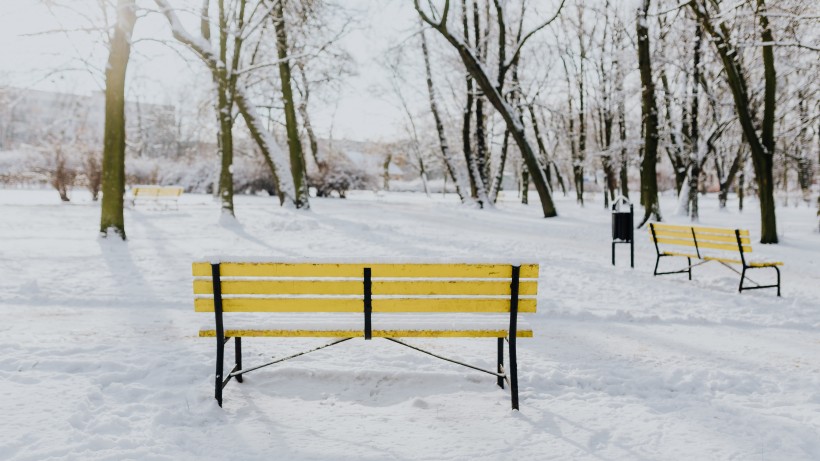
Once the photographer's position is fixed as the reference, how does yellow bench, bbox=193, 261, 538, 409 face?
facing away from the viewer

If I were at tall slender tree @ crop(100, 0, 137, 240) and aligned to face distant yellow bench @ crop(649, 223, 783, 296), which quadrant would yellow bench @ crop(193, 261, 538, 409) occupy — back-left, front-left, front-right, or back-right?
front-right

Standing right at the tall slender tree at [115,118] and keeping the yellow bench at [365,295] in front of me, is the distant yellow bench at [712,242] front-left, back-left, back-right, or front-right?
front-left

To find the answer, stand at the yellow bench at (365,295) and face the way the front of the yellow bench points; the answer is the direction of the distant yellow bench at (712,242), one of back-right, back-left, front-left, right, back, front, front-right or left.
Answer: front-right

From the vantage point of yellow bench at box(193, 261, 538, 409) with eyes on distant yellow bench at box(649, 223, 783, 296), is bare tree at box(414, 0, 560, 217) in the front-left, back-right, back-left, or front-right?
front-left

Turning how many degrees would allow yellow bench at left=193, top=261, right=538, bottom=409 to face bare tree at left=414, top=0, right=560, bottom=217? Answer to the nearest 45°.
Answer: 0° — it already faces it

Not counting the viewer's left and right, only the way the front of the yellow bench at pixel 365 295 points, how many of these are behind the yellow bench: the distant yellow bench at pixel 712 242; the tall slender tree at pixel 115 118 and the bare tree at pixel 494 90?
0
